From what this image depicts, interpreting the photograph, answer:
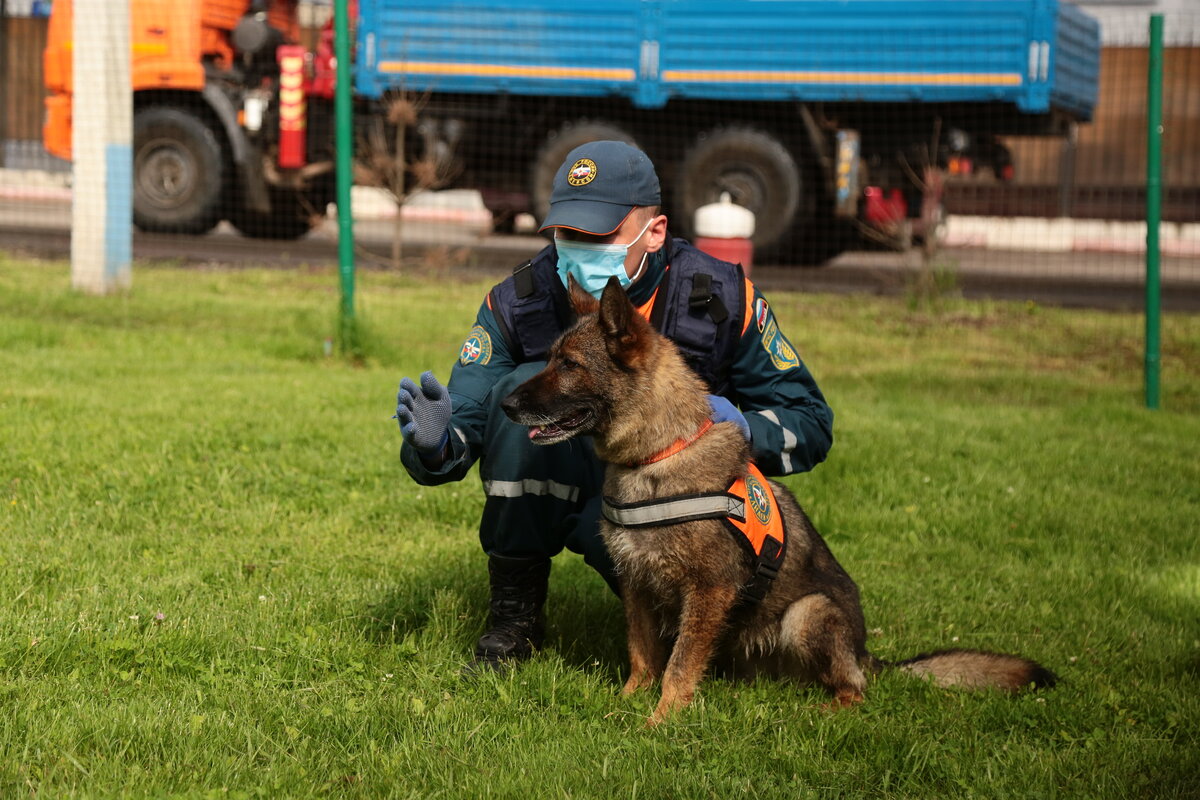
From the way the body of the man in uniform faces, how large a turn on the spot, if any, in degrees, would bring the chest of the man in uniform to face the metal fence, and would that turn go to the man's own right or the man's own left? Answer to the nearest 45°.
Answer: approximately 135° to the man's own right

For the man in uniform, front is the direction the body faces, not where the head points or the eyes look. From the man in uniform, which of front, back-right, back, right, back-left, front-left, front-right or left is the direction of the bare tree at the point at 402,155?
back-right

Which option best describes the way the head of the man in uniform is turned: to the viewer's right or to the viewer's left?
to the viewer's left

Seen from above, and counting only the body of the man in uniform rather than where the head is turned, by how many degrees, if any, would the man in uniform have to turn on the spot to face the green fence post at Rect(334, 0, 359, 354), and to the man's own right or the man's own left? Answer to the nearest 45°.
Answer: approximately 135° to the man's own right

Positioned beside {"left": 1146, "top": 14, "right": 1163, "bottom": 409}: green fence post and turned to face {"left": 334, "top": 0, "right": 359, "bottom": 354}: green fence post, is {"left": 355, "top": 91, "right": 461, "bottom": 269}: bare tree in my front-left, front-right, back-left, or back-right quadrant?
front-right

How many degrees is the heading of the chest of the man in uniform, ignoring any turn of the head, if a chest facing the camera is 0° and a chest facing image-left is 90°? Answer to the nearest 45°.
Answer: approximately 45°
